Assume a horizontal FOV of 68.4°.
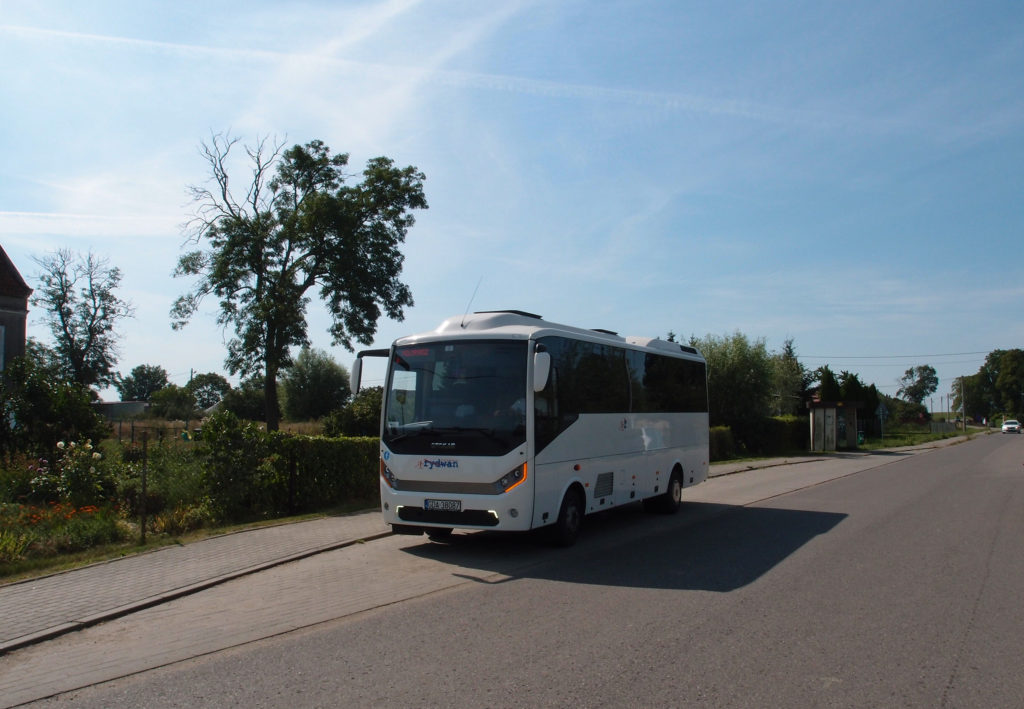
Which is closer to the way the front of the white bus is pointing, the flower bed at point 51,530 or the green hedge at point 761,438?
the flower bed

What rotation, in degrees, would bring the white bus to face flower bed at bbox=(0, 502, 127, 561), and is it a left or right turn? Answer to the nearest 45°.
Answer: approximately 45° to its right

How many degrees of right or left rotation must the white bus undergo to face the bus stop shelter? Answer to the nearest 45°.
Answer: approximately 180°

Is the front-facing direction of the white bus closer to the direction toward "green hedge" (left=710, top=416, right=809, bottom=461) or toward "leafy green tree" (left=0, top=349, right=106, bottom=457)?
the leafy green tree

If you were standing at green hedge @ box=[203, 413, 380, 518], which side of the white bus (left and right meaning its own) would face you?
right

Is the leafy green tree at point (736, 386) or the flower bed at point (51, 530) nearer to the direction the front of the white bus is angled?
the flower bed

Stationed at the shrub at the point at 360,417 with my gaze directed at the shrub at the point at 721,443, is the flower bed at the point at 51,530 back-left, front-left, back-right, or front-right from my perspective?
back-right

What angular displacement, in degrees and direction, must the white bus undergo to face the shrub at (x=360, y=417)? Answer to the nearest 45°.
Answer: approximately 135° to its right

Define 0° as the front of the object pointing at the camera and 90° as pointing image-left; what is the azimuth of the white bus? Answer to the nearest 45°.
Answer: approximately 45°
